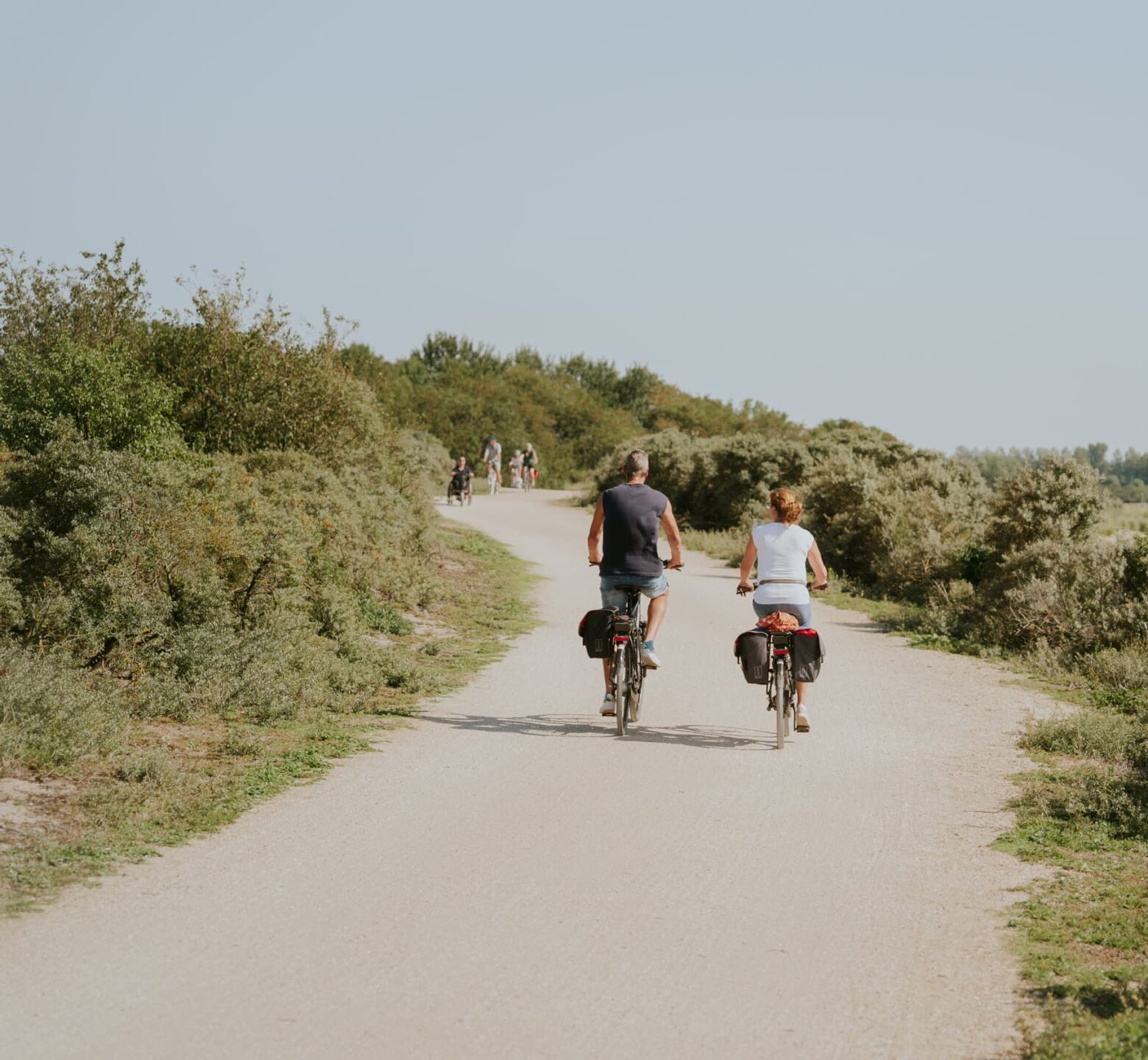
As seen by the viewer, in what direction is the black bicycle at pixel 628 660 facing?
away from the camera

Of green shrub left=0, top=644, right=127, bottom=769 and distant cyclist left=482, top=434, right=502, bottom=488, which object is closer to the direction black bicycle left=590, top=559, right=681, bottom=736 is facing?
the distant cyclist

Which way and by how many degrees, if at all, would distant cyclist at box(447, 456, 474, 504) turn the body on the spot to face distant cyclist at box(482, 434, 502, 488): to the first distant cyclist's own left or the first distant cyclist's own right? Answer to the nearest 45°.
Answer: approximately 180°

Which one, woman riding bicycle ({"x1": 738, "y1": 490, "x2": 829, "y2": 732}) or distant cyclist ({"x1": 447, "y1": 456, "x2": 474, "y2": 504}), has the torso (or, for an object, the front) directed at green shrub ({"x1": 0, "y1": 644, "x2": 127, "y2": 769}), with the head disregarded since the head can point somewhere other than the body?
the distant cyclist

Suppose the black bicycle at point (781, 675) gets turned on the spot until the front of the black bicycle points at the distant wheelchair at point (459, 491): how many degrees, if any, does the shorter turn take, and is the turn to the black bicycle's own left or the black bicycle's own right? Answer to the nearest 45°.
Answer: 0° — it already faces it

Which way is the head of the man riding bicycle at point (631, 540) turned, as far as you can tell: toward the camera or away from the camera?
away from the camera

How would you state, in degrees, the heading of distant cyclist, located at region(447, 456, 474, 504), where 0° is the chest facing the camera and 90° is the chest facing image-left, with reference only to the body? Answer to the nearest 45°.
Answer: approximately 0°

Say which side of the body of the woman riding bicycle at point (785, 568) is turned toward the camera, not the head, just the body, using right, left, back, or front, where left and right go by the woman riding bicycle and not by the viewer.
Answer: back

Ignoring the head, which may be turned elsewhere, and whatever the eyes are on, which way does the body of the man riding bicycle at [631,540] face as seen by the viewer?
away from the camera

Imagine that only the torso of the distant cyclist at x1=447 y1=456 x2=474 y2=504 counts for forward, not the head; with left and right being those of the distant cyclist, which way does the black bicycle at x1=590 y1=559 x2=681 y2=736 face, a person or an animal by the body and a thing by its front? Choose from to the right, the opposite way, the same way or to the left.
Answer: the opposite way

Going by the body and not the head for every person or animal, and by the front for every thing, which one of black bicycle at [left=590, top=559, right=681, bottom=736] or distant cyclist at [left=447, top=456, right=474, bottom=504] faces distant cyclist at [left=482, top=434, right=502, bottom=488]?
the black bicycle
